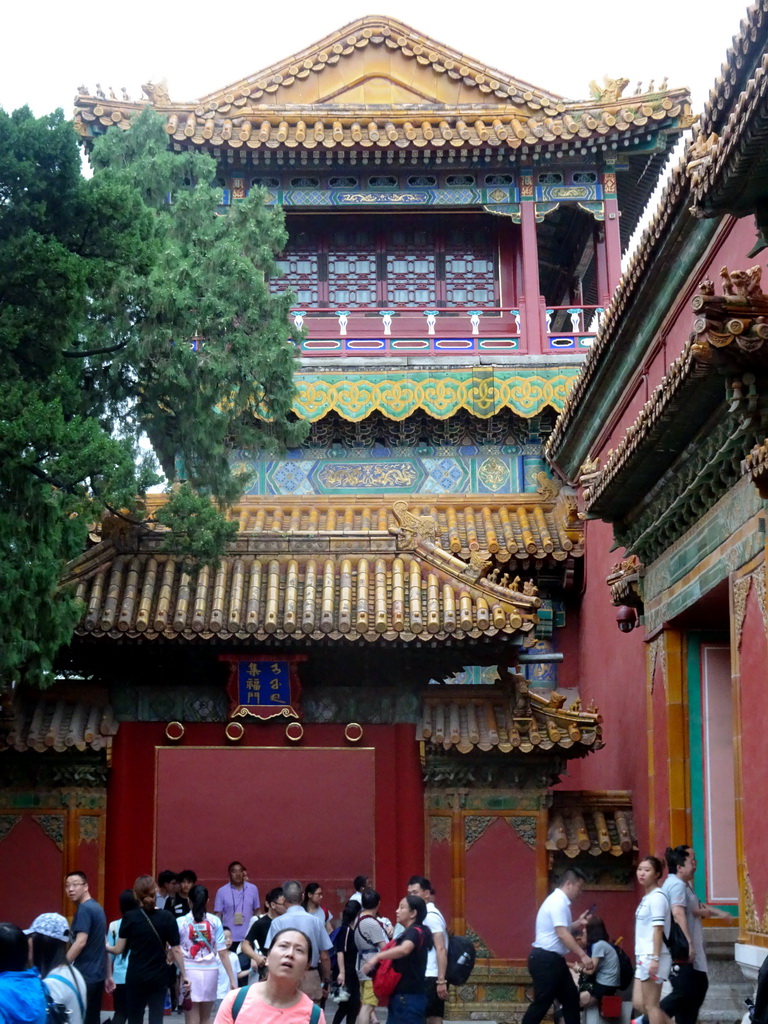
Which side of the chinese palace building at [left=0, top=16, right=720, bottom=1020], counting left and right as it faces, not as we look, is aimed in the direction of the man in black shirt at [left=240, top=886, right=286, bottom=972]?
front

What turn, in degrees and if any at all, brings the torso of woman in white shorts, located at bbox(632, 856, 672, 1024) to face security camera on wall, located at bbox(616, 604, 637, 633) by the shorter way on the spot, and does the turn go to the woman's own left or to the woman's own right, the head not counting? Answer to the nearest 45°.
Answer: approximately 135° to the woman's own right

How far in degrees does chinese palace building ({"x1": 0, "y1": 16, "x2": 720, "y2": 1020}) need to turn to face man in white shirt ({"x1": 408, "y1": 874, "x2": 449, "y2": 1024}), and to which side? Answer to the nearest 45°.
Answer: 0° — it already faces them

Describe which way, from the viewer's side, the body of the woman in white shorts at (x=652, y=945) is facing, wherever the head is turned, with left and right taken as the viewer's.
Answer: facing the viewer and to the left of the viewer

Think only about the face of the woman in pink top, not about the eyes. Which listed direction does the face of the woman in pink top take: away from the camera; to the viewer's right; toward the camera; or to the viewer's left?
toward the camera

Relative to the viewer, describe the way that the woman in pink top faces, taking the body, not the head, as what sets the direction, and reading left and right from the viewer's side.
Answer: facing the viewer

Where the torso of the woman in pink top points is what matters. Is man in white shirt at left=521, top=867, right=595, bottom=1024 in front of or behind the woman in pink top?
behind

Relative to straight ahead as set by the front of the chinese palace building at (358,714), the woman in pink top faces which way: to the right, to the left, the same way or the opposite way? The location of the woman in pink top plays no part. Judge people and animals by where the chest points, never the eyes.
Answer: the same way

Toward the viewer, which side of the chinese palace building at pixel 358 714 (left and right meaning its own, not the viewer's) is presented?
front
